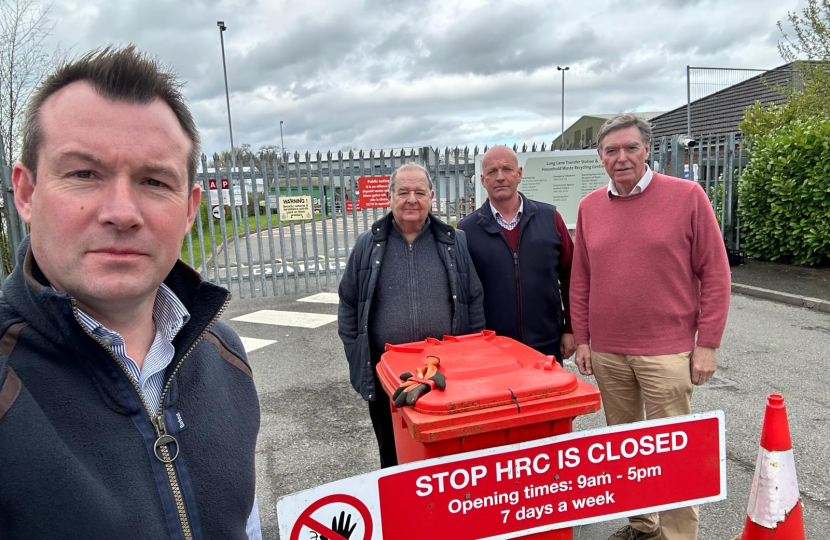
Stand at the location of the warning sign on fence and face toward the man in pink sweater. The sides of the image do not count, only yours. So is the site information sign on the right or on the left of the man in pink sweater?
left

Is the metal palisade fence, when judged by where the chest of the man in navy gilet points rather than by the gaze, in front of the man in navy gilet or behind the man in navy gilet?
behind

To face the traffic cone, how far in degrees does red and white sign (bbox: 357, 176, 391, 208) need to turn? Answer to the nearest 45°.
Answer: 0° — it already faces it

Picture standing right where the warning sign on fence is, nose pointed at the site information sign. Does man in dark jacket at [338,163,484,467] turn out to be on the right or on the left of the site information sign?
right

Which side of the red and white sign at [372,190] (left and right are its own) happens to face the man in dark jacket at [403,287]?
front

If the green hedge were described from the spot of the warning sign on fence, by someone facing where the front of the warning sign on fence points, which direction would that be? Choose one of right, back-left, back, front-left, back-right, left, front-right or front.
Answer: left
